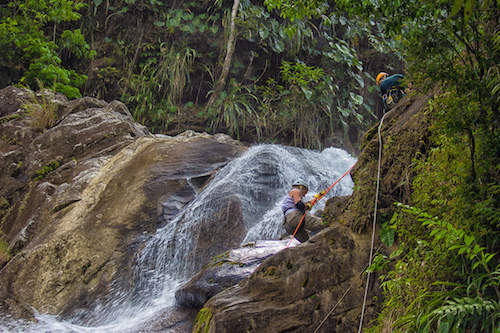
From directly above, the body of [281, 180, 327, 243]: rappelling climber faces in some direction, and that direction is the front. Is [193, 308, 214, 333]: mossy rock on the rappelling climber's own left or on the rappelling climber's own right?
on the rappelling climber's own right

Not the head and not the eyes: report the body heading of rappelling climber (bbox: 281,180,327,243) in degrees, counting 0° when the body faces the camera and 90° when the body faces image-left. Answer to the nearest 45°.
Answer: approximately 270°

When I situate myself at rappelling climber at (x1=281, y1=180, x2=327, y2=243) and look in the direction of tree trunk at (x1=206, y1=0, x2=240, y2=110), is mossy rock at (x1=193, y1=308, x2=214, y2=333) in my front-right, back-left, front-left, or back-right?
back-left

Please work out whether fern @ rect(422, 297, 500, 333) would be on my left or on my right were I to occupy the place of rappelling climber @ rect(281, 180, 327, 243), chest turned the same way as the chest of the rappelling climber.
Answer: on my right

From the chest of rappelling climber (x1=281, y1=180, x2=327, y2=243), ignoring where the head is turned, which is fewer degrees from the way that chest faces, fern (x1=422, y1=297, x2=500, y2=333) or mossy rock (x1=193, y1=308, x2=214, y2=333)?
the fern

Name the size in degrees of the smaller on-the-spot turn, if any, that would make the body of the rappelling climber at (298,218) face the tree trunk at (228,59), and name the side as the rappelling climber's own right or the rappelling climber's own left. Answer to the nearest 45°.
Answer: approximately 90° to the rappelling climber's own left
